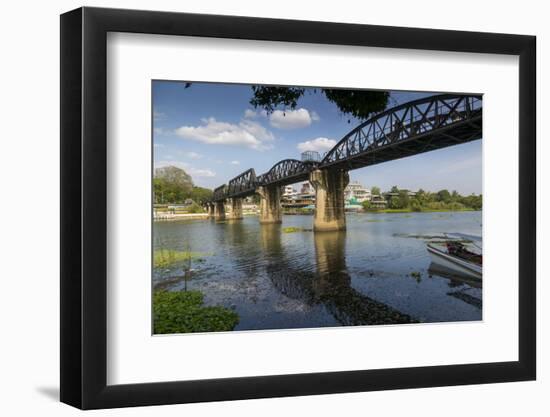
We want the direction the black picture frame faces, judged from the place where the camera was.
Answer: facing the viewer and to the right of the viewer
